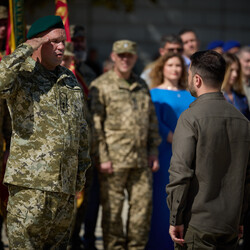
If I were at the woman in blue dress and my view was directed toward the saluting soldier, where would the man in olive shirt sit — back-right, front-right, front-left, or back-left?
front-left

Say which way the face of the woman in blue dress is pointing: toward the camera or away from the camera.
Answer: toward the camera

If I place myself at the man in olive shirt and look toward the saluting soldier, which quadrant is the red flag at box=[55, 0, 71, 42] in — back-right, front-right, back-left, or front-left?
front-right

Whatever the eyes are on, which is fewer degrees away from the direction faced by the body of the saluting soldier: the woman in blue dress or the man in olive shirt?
the man in olive shirt

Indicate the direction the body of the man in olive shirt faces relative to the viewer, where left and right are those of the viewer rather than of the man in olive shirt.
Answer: facing away from the viewer and to the left of the viewer

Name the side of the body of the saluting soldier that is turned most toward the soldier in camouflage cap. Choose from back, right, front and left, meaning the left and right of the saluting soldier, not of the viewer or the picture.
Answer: left

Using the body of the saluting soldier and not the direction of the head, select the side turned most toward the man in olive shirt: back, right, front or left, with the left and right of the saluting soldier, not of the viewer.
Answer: front

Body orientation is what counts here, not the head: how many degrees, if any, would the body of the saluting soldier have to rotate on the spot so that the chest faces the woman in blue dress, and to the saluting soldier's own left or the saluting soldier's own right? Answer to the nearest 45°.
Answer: approximately 90° to the saluting soldier's own left

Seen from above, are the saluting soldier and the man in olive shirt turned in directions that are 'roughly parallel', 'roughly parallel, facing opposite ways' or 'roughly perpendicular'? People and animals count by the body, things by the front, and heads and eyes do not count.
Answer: roughly parallel, facing opposite ways

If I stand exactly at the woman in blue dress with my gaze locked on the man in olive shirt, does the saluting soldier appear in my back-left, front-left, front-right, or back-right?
front-right

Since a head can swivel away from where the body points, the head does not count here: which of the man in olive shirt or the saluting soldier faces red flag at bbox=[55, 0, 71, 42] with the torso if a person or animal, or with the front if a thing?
the man in olive shirt

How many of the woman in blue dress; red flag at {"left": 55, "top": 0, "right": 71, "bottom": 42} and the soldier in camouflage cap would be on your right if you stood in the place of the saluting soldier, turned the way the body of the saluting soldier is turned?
0

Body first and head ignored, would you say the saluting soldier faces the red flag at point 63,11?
no

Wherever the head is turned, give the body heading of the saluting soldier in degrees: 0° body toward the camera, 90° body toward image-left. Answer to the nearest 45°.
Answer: approximately 315°

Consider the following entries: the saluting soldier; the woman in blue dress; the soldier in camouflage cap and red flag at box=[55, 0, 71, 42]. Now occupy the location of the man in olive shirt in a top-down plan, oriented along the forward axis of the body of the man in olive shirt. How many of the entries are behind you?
0

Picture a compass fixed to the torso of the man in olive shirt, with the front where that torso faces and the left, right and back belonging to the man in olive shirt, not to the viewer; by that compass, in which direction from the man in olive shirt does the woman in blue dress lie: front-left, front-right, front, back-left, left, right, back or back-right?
front-right

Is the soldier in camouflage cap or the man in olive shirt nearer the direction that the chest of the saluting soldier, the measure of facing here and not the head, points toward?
the man in olive shirt

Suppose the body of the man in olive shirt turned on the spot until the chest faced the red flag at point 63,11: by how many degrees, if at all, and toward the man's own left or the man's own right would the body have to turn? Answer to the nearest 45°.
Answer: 0° — they already face it

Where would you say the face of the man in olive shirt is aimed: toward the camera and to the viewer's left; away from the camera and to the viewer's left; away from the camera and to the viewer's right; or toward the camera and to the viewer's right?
away from the camera and to the viewer's left
